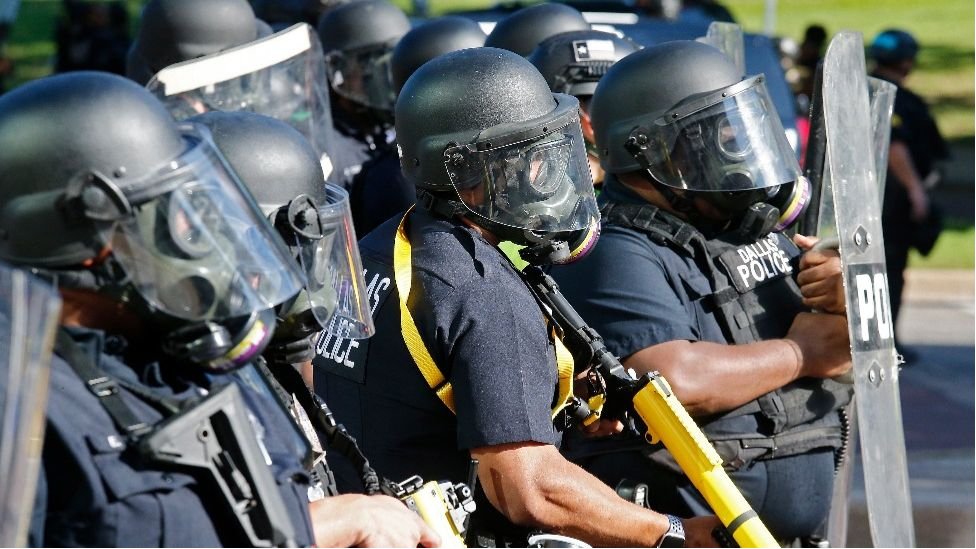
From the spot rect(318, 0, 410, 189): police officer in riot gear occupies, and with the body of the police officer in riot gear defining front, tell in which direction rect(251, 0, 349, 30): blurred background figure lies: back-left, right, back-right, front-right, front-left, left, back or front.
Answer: back-left

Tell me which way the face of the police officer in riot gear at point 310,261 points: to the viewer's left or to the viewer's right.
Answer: to the viewer's right

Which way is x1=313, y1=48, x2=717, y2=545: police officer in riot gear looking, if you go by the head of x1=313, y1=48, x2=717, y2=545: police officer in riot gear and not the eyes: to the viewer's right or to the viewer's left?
to the viewer's right

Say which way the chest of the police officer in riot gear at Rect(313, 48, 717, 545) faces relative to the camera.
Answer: to the viewer's right

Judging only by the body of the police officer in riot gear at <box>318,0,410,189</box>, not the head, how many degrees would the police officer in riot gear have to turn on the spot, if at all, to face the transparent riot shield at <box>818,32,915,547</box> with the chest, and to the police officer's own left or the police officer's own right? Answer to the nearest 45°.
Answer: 0° — they already face it

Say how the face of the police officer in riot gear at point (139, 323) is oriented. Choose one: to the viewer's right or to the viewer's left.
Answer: to the viewer's right

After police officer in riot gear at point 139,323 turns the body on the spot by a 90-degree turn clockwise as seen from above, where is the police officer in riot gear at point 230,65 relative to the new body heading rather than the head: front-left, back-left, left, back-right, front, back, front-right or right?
back-right

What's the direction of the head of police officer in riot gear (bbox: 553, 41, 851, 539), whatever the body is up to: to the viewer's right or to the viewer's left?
to the viewer's right

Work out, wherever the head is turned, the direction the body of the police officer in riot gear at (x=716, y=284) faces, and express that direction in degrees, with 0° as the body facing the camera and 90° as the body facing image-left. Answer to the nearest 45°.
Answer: approximately 315°

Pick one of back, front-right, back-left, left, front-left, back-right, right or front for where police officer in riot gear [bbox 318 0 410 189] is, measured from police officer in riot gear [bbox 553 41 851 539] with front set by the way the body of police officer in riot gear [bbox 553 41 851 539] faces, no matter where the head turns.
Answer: back
